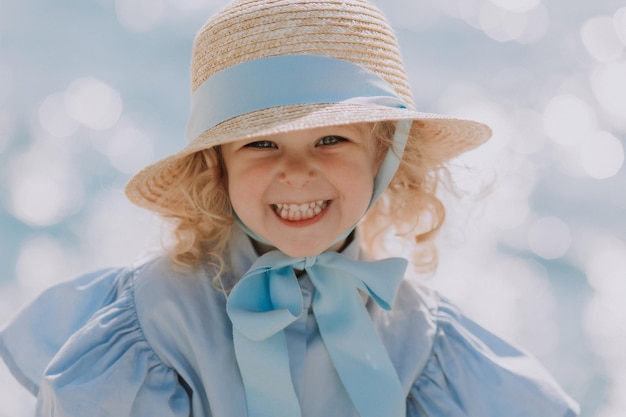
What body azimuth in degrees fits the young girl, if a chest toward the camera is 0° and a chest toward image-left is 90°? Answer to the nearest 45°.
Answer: approximately 0°
